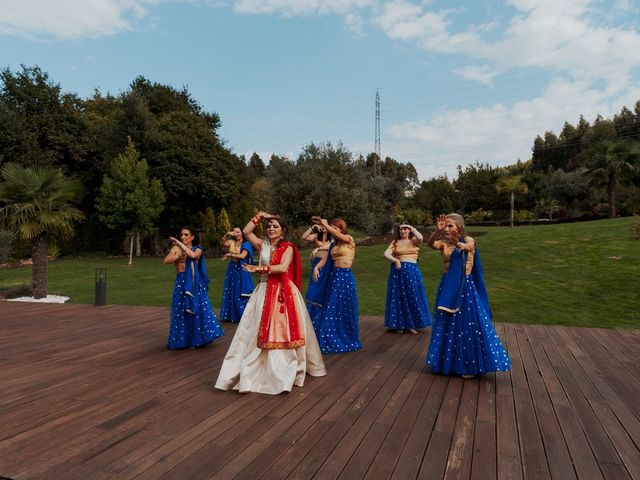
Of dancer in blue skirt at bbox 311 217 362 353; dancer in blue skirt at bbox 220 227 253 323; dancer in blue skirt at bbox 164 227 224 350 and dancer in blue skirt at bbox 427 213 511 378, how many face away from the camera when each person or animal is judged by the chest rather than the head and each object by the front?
0

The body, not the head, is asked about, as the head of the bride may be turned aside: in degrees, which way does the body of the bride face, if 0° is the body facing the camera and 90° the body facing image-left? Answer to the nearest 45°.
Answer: approximately 45°

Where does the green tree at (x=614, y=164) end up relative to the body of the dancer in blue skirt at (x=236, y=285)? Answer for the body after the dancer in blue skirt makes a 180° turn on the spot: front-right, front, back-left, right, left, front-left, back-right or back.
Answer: front

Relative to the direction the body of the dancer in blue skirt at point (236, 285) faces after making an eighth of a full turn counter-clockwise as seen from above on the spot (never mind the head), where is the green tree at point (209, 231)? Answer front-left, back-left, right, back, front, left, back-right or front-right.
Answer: back

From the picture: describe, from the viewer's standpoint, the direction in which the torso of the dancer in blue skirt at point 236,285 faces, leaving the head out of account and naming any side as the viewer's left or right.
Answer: facing the viewer and to the left of the viewer

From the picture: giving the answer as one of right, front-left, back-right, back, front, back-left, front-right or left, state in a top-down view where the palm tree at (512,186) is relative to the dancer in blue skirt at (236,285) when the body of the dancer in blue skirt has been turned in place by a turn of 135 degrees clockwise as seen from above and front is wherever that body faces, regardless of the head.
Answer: front-right

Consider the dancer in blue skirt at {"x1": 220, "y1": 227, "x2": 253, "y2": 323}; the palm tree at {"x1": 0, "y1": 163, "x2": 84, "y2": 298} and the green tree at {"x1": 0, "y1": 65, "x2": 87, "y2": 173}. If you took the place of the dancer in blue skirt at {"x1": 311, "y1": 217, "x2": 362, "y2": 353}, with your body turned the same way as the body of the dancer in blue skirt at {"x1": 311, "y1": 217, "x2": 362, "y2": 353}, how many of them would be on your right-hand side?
3

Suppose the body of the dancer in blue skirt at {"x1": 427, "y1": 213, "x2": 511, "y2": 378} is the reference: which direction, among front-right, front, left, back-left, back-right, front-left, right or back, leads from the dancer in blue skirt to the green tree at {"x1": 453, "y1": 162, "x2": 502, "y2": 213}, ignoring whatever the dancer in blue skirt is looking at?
back-right

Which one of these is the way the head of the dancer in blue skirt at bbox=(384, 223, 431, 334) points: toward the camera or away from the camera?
toward the camera

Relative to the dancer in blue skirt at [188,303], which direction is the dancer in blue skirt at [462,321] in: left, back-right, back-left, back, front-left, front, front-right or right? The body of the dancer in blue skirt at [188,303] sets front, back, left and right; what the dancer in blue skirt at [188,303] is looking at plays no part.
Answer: left

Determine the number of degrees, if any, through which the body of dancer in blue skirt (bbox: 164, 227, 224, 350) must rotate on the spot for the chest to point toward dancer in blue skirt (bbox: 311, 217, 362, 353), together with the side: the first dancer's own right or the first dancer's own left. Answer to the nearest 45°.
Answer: approximately 135° to the first dancer's own left

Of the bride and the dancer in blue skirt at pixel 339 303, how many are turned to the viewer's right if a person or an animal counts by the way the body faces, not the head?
0

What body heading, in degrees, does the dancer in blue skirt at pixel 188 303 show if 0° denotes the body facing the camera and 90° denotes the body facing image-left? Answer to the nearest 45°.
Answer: approximately 45°

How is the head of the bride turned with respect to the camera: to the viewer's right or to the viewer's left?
to the viewer's left
